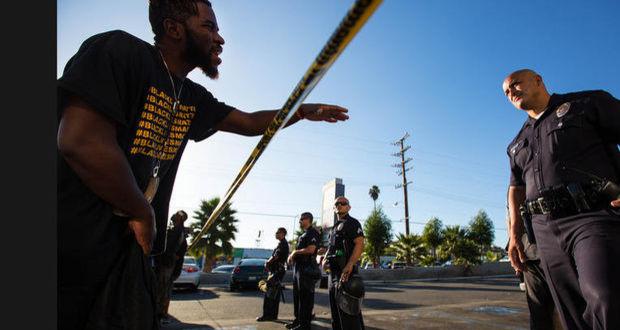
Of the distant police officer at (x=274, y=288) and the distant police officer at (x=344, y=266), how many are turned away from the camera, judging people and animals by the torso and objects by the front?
0

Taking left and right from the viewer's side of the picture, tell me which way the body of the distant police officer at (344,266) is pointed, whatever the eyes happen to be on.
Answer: facing the viewer and to the left of the viewer

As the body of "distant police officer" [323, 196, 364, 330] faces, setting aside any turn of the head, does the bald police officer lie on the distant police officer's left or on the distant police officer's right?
on the distant police officer's left
